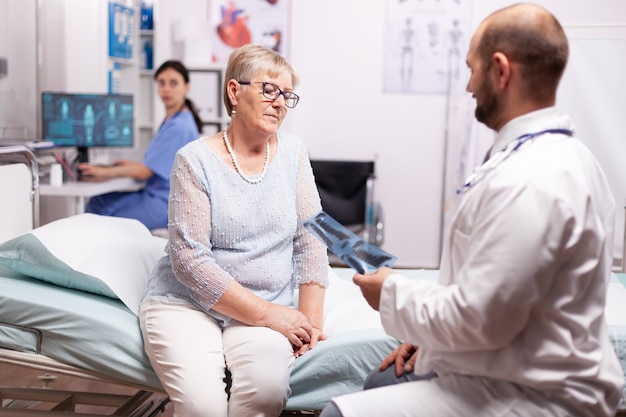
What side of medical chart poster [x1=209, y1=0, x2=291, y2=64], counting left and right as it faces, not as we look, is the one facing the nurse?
front

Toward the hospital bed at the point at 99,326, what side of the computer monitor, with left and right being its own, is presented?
front

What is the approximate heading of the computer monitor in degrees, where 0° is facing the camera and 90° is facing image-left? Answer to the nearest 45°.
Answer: approximately 0°

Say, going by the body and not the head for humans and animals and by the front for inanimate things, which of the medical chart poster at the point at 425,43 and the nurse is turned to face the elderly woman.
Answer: the medical chart poster

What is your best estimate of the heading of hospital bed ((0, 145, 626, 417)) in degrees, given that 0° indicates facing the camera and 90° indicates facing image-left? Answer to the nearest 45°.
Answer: approximately 270°

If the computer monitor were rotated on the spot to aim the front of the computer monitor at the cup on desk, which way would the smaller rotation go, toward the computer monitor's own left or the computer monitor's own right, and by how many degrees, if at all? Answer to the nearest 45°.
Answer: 0° — it already faces it

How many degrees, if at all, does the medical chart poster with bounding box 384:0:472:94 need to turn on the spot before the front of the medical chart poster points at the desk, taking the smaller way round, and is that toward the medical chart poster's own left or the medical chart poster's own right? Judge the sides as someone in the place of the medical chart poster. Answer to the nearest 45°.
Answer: approximately 45° to the medical chart poster's own right

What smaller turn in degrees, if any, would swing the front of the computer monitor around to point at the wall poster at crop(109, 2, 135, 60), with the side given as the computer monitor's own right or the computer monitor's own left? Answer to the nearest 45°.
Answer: approximately 180°

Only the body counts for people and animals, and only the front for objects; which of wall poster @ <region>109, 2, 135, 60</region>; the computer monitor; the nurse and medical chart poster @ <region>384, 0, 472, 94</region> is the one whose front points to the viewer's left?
the nurse

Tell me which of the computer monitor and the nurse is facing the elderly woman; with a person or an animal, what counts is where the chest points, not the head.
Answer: the computer monitor

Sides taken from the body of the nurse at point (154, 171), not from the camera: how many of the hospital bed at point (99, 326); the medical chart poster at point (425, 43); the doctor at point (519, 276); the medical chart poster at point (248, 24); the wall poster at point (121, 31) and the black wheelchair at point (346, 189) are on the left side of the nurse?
2

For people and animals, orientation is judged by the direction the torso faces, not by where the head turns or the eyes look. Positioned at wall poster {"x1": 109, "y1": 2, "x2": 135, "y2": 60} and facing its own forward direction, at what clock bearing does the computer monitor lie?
The computer monitor is roughly at 2 o'clock from the wall poster.

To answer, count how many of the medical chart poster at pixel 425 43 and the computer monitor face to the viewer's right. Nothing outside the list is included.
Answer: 0

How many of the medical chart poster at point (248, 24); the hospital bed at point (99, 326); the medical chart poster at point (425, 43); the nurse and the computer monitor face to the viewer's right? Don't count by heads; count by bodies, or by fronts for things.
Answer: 1

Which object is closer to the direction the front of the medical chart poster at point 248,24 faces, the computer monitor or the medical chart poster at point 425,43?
the computer monitor

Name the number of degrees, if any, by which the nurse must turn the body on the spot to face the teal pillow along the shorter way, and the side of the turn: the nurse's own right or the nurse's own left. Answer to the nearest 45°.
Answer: approximately 90° to the nurse's own left

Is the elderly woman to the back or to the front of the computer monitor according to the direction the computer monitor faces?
to the front

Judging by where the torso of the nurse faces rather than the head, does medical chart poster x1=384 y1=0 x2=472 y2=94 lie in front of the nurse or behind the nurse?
behind
